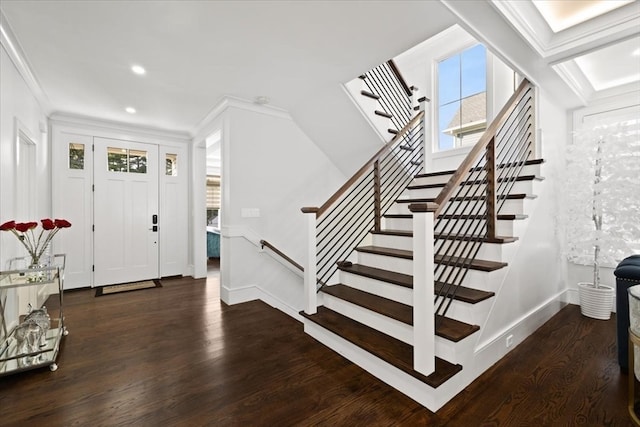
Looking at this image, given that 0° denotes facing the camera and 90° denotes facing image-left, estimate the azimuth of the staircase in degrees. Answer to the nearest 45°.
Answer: approximately 45°

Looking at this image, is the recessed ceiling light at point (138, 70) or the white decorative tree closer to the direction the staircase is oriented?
the recessed ceiling light

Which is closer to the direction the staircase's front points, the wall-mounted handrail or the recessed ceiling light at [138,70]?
the recessed ceiling light

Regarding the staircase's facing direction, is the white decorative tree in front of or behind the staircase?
behind

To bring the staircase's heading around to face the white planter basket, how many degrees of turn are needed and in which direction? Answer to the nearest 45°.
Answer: approximately 180°

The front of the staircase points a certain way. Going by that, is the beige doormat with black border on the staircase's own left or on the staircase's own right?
on the staircase's own right
